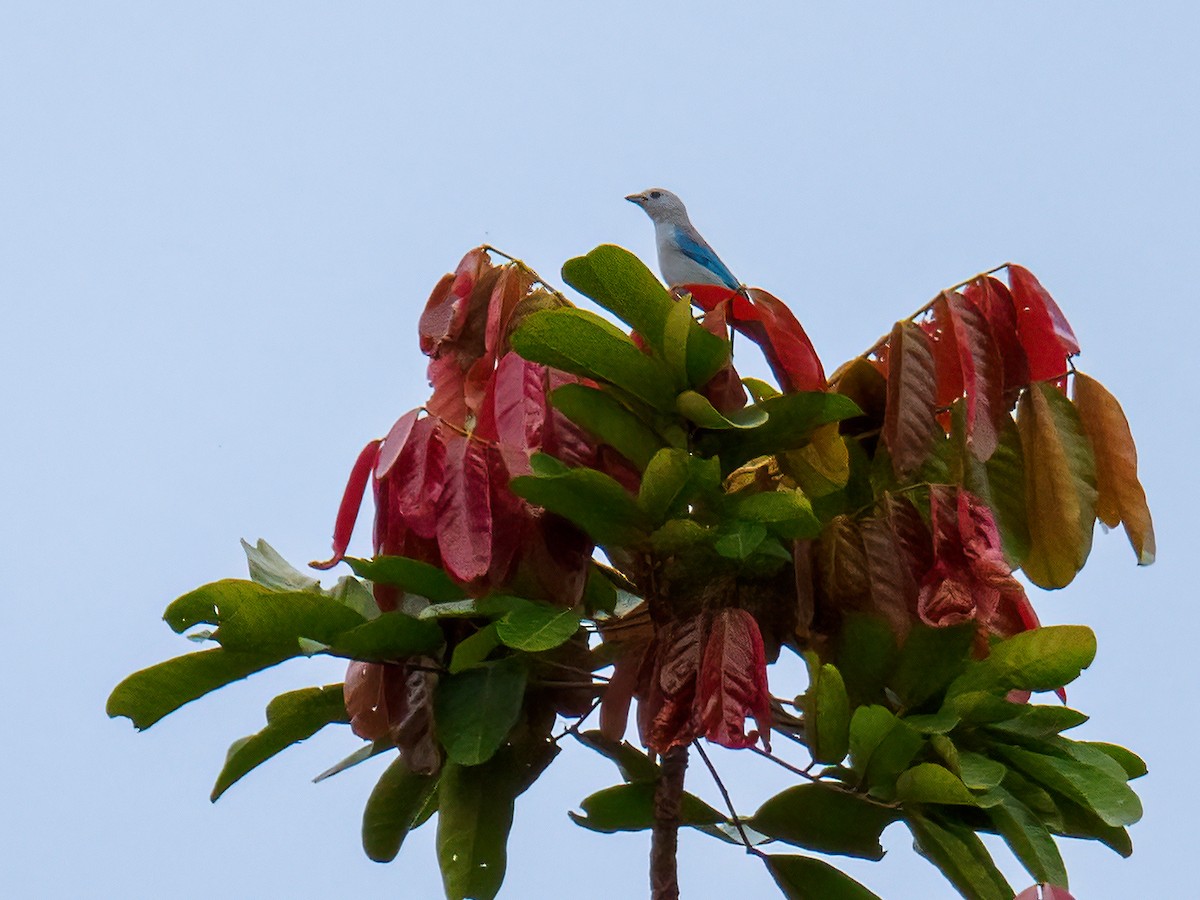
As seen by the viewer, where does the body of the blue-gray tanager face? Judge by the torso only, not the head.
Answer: to the viewer's left
